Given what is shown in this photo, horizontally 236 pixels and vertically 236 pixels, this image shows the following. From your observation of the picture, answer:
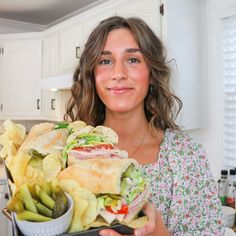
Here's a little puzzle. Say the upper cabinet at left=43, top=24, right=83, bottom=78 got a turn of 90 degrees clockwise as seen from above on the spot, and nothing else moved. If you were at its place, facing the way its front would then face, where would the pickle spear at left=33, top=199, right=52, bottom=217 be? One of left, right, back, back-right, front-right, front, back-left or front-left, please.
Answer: back-left

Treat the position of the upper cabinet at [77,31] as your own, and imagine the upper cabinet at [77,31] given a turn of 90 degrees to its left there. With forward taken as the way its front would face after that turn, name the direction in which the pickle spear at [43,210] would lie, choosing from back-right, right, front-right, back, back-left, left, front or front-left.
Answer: front-right

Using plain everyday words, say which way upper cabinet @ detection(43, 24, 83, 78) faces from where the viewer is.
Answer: facing the viewer and to the left of the viewer

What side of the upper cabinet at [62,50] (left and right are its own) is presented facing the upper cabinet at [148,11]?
left

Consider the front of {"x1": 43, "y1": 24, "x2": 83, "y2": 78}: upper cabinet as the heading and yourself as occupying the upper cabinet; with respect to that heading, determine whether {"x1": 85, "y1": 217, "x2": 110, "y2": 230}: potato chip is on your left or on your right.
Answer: on your left

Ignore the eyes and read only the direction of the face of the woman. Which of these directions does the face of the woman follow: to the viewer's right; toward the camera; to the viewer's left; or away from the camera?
toward the camera

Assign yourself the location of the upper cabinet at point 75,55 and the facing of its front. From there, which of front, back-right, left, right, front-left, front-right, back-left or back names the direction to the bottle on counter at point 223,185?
left

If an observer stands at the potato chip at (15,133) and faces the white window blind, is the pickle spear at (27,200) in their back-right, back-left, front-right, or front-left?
back-right

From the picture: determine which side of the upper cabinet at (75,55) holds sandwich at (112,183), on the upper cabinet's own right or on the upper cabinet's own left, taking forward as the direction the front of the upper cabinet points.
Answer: on the upper cabinet's own left

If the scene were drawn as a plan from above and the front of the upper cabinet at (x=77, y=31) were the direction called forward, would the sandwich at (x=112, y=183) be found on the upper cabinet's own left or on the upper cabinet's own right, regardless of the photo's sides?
on the upper cabinet's own left

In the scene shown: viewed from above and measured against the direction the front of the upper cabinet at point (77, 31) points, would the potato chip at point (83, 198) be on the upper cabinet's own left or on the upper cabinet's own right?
on the upper cabinet's own left

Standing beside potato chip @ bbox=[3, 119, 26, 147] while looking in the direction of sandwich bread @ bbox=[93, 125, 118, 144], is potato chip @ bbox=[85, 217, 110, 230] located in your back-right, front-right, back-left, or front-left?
front-right

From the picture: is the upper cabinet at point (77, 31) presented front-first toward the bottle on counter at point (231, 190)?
no
